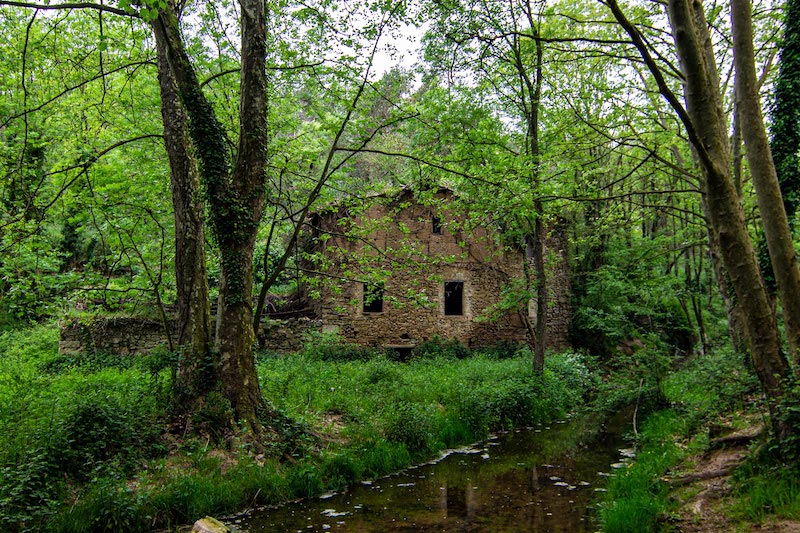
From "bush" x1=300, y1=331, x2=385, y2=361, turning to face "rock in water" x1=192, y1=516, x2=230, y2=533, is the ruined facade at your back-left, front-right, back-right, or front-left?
back-left

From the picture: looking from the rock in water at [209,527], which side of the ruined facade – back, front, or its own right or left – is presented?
front

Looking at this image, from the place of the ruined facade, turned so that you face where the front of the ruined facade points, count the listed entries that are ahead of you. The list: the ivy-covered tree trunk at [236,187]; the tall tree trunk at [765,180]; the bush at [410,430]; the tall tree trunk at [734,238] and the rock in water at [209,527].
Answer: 5

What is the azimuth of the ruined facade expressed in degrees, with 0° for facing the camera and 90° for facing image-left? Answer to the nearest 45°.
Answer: approximately 0°

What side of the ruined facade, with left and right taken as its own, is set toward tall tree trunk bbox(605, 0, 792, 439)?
front

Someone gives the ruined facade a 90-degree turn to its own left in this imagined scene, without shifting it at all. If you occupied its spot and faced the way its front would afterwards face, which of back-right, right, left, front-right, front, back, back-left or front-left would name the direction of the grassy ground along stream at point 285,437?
right

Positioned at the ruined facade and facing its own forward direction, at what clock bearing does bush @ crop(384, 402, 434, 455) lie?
The bush is roughly at 12 o'clock from the ruined facade.

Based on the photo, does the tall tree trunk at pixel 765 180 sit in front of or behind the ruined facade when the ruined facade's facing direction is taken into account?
in front

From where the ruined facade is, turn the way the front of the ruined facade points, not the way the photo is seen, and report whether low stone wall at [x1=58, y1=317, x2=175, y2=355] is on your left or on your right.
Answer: on your right

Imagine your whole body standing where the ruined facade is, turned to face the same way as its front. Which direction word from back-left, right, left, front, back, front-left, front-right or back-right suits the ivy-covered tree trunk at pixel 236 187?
front

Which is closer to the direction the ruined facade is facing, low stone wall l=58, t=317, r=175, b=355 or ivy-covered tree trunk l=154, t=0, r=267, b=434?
the ivy-covered tree trunk
